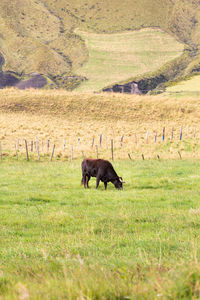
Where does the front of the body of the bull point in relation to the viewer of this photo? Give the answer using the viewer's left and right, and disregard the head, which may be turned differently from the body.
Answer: facing to the right of the viewer
